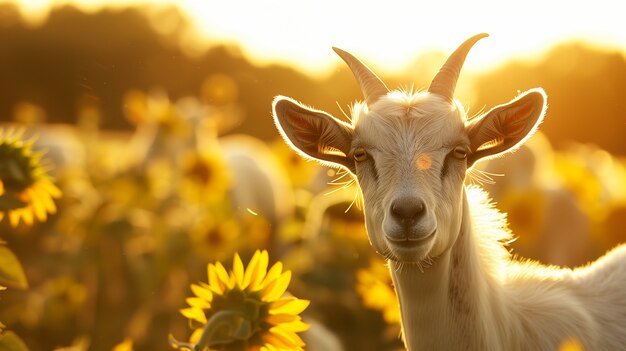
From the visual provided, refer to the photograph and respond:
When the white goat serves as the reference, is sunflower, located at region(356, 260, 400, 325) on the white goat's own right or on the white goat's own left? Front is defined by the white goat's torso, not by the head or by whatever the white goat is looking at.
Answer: on the white goat's own right

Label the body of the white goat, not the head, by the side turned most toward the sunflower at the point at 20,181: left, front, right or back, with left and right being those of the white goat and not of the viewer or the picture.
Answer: front

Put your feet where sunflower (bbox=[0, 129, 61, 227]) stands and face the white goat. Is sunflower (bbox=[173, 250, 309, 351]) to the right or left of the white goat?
right

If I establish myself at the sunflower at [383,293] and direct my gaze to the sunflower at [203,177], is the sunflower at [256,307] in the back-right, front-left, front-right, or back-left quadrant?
back-left

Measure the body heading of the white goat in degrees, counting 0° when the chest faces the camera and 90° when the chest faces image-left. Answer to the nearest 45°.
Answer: approximately 45°

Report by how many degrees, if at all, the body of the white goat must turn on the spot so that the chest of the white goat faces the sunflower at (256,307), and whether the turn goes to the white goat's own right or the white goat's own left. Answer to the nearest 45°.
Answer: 0° — it already faces it
